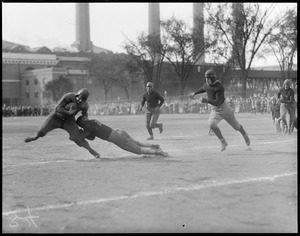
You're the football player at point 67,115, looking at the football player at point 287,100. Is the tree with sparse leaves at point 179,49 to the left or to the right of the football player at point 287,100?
left

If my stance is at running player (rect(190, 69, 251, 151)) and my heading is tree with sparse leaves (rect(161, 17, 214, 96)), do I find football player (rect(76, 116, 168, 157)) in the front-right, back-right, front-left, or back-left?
back-left

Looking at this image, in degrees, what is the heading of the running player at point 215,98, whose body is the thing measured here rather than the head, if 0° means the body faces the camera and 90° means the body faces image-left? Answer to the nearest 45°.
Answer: approximately 45°

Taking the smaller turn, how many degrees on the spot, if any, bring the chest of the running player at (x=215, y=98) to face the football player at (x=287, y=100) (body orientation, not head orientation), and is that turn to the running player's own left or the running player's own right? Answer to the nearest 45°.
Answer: approximately 180°

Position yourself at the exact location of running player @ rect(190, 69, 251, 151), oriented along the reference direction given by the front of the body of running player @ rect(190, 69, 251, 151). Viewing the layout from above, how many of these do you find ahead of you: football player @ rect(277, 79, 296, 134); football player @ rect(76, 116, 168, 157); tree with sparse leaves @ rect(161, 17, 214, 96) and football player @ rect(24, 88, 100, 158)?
2

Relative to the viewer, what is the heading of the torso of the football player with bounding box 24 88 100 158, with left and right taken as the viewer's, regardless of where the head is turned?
facing the viewer and to the right of the viewer

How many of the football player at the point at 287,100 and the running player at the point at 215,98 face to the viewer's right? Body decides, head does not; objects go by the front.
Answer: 0

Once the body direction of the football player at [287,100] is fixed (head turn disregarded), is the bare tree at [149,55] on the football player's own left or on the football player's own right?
on the football player's own right

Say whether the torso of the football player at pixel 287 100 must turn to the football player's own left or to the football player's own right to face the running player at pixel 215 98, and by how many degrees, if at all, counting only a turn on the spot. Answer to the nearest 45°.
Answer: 0° — they already face them

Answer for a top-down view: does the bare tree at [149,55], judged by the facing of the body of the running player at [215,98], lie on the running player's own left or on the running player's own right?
on the running player's own right

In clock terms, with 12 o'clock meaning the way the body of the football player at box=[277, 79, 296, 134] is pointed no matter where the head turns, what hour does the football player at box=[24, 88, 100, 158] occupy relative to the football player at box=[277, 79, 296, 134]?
the football player at box=[24, 88, 100, 158] is roughly at 1 o'clock from the football player at box=[277, 79, 296, 134].

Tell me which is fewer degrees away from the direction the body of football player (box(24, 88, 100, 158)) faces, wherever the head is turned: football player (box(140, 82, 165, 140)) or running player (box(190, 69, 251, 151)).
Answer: the running player

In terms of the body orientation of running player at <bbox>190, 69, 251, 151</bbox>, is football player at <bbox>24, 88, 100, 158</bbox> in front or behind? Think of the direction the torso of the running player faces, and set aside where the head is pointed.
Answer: in front
